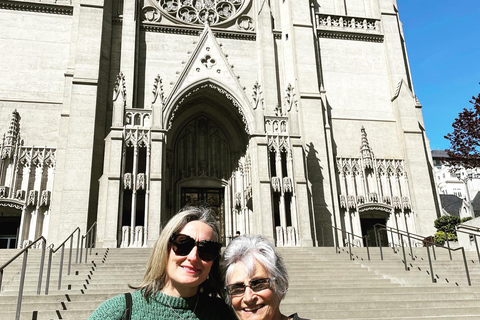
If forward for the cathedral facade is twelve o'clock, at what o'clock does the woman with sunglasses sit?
The woman with sunglasses is roughly at 12 o'clock from the cathedral facade.

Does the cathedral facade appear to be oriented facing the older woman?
yes

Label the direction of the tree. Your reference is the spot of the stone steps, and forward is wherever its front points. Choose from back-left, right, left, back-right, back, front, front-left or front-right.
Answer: back-left

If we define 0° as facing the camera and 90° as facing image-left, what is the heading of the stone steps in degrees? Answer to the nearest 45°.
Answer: approximately 0°

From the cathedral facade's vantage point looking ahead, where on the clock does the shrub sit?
The shrub is roughly at 9 o'clock from the cathedral facade.

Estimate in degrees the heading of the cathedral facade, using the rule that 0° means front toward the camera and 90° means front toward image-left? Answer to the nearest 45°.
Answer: approximately 0°

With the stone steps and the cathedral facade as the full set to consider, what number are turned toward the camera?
2

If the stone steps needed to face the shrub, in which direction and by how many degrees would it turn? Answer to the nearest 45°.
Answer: approximately 135° to its left

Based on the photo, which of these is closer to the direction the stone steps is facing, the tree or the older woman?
the older woman

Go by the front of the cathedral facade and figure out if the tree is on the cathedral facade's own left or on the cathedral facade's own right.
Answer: on the cathedral facade's own left
